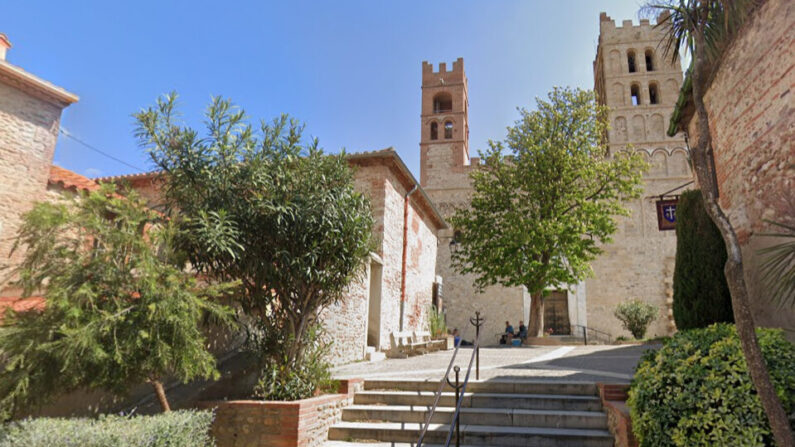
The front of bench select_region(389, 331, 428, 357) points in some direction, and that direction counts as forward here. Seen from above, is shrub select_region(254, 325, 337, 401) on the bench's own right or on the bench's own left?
on the bench's own right

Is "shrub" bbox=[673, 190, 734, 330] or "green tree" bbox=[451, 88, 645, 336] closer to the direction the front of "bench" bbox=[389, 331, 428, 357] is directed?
the shrub

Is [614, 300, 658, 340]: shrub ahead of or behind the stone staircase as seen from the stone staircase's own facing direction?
behind

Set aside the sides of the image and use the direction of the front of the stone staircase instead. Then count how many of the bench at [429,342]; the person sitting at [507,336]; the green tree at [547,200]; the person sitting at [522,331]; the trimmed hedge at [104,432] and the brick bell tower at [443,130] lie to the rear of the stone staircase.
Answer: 5

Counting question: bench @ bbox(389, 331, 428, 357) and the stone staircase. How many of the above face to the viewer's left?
0

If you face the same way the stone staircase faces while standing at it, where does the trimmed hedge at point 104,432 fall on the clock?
The trimmed hedge is roughly at 2 o'clock from the stone staircase.

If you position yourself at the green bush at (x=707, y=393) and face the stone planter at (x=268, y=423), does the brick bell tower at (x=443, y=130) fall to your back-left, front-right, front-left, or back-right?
front-right

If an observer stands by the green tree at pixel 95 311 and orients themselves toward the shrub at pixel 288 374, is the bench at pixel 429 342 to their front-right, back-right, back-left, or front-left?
front-left

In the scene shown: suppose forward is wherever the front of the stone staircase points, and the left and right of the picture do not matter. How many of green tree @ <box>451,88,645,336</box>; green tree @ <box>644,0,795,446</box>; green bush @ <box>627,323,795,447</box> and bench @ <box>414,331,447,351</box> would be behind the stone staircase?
2

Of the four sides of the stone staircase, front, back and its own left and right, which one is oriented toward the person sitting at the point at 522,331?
back

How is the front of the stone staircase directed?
toward the camera

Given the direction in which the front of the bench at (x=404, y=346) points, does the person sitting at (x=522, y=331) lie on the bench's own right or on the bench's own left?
on the bench's own left

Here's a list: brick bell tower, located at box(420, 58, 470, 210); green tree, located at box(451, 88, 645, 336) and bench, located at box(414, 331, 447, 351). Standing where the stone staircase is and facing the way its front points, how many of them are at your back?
3

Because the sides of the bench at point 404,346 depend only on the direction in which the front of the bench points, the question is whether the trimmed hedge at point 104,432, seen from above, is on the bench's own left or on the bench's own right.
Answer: on the bench's own right

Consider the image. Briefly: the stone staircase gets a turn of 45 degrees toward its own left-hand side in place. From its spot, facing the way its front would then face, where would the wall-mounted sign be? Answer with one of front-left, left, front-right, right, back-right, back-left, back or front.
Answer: left

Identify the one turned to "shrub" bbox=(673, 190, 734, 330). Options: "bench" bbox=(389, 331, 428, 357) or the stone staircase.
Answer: the bench

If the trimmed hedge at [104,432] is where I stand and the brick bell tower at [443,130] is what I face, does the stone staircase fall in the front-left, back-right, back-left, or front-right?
front-right
